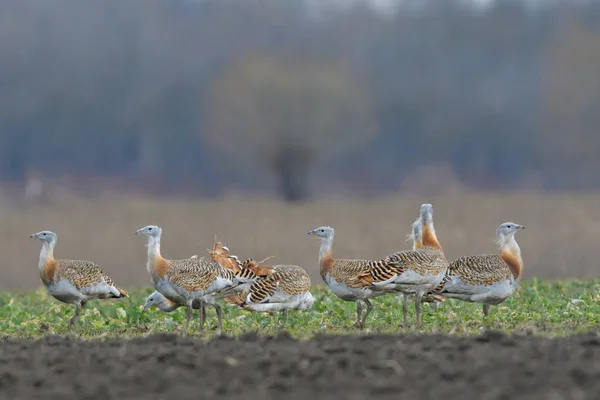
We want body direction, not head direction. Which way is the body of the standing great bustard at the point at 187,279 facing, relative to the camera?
to the viewer's left

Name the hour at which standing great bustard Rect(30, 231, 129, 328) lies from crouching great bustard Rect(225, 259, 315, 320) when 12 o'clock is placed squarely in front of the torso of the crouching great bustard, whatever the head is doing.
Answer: The standing great bustard is roughly at 6 o'clock from the crouching great bustard.

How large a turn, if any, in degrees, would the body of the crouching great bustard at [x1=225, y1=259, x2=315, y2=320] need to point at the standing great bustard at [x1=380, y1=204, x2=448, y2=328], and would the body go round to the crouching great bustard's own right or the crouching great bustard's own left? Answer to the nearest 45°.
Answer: approximately 45° to the crouching great bustard's own right

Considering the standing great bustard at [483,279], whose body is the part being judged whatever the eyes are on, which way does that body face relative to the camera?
to the viewer's right

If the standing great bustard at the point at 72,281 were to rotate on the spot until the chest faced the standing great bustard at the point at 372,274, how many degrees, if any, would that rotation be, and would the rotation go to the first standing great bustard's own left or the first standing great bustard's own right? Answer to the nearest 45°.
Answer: approximately 135° to the first standing great bustard's own left

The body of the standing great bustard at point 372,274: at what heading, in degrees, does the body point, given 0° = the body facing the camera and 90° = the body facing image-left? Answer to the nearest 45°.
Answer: approximately 90°

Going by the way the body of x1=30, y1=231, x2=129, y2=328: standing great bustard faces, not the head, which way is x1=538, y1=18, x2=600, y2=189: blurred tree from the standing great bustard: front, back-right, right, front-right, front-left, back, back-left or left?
back-right

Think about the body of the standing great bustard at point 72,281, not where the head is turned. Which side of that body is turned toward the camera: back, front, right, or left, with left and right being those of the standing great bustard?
left

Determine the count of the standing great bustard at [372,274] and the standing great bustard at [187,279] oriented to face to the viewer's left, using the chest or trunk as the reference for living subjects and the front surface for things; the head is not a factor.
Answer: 2

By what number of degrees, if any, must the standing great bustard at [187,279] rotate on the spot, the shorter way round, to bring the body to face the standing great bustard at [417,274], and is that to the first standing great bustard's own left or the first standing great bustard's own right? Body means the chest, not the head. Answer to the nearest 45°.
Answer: approximately 180°
